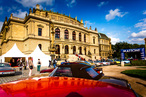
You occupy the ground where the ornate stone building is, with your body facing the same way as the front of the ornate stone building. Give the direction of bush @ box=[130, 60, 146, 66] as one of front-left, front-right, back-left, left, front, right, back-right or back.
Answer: front

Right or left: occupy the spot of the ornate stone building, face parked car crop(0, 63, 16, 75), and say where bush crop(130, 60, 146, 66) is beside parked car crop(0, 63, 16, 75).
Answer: left

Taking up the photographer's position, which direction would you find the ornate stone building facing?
facing the viewer and to the right of the viewer

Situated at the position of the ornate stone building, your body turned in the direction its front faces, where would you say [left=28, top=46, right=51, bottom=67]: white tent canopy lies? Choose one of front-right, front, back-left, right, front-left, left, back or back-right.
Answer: front-right

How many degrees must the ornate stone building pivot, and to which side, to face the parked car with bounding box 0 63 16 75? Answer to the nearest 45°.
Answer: approximately 45° to its right
